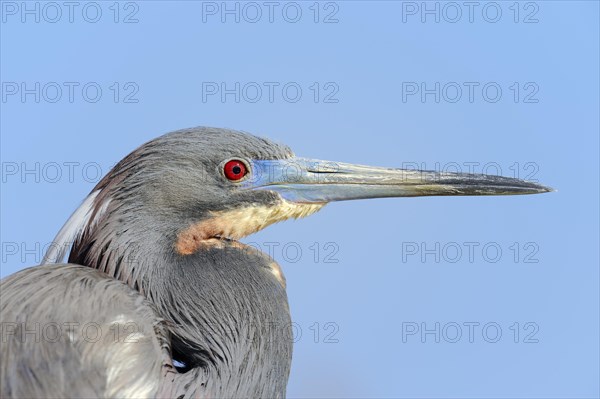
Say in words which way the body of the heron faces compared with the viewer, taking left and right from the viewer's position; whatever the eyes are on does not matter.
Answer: facing to the right of the viewer
